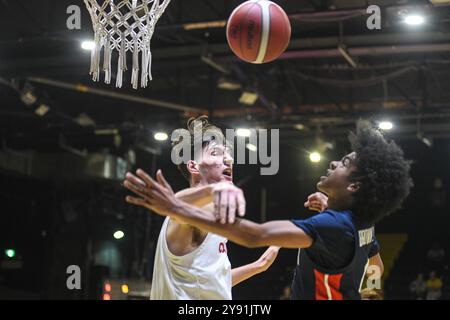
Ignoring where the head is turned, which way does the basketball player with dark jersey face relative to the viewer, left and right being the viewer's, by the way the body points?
facing to the left of the viewer

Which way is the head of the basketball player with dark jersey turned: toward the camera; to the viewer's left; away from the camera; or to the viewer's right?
to the viewer's left
